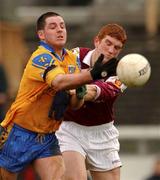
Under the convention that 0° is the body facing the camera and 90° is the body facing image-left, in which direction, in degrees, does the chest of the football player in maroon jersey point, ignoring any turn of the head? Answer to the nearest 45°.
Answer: approximately 0°
